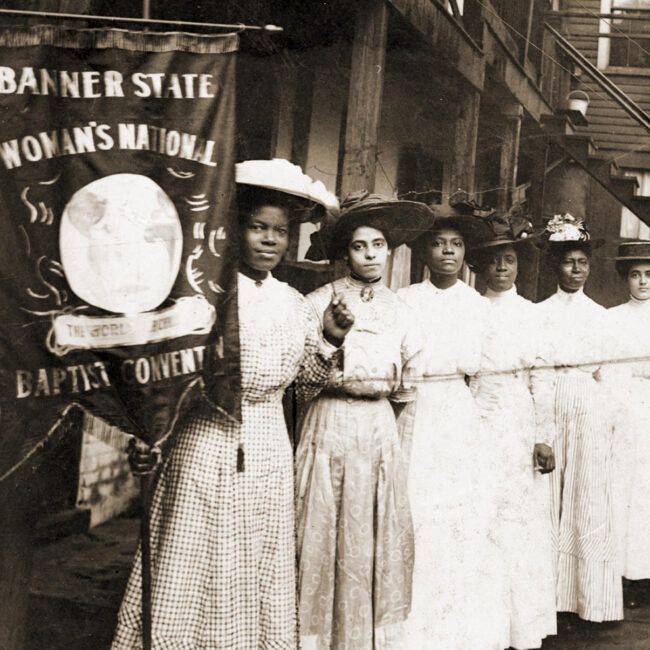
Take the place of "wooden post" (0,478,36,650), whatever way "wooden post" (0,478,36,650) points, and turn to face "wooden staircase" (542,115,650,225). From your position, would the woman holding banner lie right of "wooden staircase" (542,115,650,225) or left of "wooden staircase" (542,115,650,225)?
right

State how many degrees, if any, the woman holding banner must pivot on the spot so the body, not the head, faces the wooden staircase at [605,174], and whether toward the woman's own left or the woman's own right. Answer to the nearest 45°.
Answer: approximately 90° to the woman's own left

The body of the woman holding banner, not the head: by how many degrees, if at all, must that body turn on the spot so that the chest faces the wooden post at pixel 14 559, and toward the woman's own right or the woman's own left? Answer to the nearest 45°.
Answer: approximately 135° to the woman's own right

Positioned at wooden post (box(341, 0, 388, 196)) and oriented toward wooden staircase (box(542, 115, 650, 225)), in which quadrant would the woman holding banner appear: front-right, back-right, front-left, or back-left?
back-right

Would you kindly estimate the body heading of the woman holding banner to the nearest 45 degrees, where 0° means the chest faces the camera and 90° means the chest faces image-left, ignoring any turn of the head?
approximately 315°
